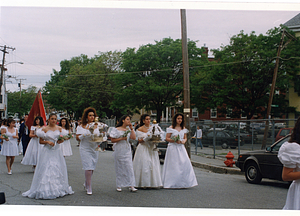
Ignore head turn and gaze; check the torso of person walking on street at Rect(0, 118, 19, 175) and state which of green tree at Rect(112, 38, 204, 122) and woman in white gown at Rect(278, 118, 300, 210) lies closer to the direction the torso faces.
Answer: the woman in white gown

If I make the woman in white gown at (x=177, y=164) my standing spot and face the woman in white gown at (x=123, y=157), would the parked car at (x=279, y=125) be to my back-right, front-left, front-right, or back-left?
back-right

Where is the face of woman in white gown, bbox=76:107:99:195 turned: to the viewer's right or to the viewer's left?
to the viewer's right

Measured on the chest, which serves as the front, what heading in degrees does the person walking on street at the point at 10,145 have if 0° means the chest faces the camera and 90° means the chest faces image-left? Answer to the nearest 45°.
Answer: approximately 0°

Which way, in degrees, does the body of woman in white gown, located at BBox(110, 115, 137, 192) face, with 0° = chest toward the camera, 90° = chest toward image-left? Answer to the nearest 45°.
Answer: approximately 315°

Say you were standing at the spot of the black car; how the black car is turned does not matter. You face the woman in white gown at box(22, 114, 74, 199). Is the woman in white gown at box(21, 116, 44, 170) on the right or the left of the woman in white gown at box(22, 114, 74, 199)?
right

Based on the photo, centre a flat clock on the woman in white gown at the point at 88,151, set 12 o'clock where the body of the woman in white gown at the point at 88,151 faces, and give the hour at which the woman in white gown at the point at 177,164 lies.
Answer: the woman in white gown at the point at 177,164 is roughly at 10 o'clock from the woman in white gown at the point at 88,151.

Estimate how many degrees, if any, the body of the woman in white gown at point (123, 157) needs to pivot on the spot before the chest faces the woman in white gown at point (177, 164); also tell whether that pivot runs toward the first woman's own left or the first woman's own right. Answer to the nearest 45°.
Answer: approximately 45° to the first woman's own left

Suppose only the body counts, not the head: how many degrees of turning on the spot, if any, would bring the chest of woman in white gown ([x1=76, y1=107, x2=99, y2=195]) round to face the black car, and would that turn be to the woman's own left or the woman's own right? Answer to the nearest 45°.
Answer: approximately 45° to the woman's own left
